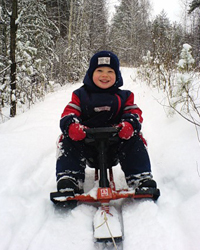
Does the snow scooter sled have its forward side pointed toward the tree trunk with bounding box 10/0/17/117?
no

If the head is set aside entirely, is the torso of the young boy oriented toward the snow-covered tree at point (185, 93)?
no

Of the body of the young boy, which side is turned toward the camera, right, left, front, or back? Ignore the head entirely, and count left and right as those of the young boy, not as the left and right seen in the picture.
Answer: front

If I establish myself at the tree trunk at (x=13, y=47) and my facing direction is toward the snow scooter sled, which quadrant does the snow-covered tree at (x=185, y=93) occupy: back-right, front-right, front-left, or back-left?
front-left

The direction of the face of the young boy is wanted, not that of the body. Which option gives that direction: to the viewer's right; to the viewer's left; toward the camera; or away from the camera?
toward the camera

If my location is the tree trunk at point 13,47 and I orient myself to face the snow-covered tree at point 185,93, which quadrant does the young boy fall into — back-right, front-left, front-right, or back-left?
front-right

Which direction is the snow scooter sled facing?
toward the camera

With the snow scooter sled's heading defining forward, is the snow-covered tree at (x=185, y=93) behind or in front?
behind
